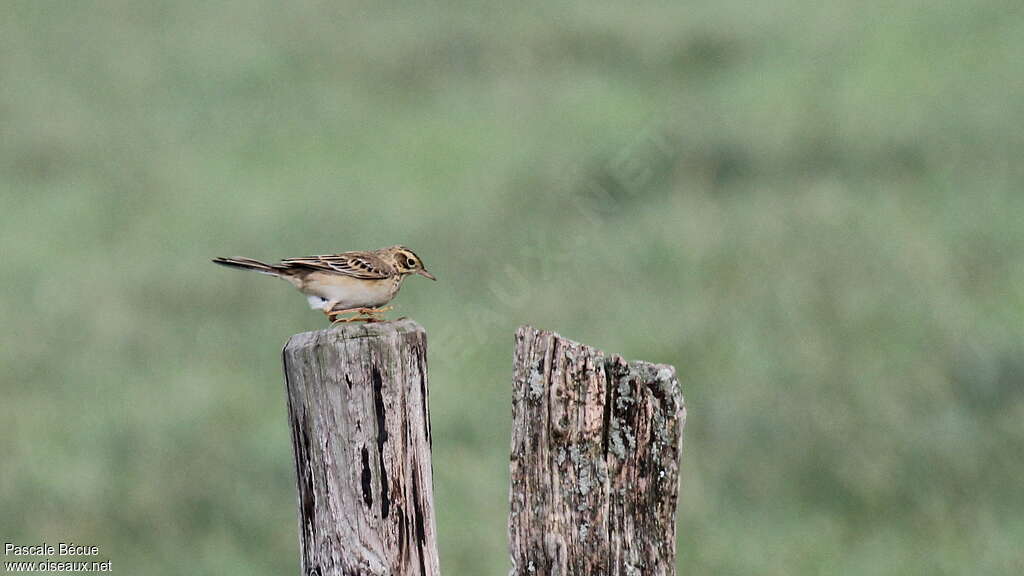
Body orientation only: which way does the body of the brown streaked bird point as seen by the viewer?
to the viewer's right
